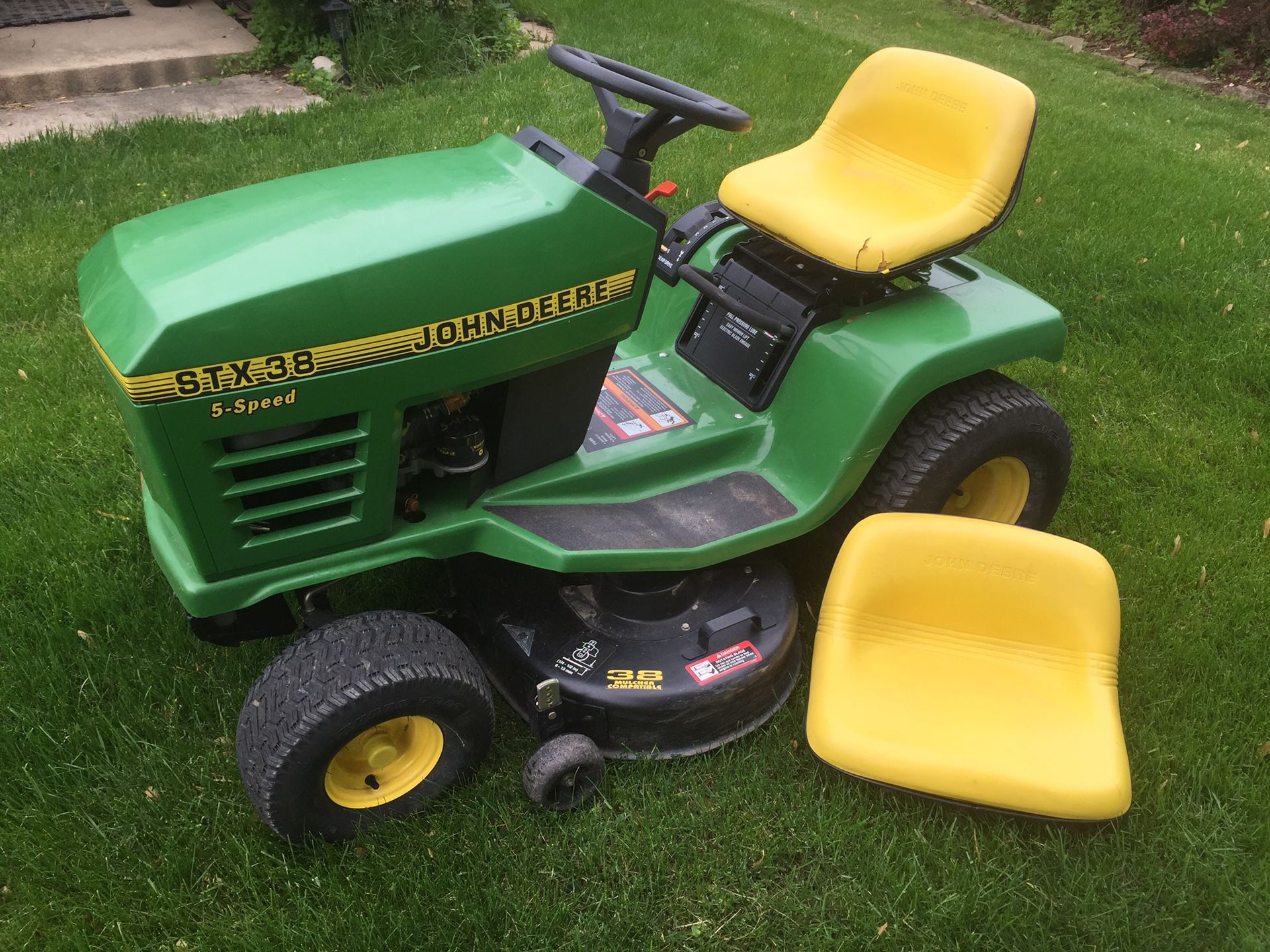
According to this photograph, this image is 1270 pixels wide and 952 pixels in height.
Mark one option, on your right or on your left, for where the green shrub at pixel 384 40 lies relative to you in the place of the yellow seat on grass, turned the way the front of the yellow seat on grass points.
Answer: on your right

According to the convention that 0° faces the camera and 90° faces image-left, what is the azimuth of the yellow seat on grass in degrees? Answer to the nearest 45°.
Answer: approximately 0°

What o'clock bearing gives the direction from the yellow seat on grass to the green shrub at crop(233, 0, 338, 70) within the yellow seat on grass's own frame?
The green shrub is roughly at 4 o'clock from the yellow seat on grass.

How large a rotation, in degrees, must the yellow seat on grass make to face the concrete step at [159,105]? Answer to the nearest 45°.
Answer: approximately 90° to its right

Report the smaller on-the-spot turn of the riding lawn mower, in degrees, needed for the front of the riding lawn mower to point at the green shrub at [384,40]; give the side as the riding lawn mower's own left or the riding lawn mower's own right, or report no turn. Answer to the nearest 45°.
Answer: approximately 135° to the riding lawn mower's own right

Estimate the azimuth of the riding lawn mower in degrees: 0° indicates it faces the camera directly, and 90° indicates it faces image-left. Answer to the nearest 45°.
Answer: approximately 45°

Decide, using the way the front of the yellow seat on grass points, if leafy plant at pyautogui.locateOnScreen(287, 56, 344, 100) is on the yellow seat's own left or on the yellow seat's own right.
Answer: on the yellow seat's own right

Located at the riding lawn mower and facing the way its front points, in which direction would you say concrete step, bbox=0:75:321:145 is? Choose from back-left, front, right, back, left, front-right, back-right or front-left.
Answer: right
